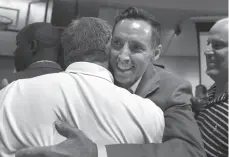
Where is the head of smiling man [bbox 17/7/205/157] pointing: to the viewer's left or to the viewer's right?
to the viewer's left

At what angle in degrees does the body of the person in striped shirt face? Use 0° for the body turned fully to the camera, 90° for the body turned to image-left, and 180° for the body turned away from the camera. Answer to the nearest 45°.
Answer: approximately 45°

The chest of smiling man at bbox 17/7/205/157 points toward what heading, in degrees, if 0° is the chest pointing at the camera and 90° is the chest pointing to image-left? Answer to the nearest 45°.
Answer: approximately 45°
